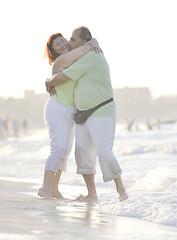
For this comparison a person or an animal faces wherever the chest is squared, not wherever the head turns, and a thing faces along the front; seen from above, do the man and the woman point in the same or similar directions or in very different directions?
very different directions

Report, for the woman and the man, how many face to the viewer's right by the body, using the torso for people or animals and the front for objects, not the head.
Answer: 1

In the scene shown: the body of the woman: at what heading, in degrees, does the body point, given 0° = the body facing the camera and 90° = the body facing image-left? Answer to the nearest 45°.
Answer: approximately 270°

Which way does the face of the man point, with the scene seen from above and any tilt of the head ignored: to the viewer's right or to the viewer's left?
to the viewer's left

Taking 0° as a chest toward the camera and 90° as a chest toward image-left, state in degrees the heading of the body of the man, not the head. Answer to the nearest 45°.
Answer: approximately 90°

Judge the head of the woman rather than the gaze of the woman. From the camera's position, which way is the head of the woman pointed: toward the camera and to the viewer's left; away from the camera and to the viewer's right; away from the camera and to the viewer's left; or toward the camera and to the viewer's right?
toward the camera and to the viewer's right
